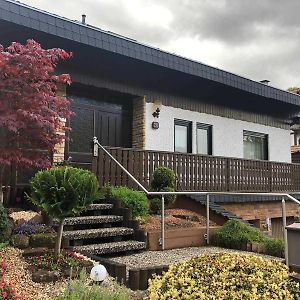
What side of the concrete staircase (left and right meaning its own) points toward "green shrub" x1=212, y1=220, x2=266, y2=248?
left

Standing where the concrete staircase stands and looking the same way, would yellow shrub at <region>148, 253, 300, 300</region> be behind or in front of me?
in front

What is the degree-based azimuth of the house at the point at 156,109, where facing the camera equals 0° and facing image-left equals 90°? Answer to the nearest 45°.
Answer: approximately 315°

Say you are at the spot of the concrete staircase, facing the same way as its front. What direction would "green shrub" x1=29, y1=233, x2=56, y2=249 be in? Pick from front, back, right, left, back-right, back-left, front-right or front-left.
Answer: front-right

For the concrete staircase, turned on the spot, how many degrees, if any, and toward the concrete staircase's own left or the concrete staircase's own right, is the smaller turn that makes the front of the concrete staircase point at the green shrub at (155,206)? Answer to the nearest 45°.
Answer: approximately 135° to the concrete staircase's own left

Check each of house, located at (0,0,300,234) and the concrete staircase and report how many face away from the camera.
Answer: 0

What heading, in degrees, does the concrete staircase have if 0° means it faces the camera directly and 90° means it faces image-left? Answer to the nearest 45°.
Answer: approximately 0°
